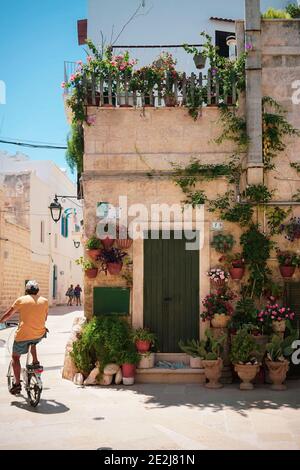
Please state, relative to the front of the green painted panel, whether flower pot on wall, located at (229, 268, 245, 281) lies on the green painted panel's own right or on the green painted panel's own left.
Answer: on the green painted panel's own left

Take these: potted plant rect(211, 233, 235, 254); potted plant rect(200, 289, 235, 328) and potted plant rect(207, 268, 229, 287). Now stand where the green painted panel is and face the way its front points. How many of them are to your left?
3

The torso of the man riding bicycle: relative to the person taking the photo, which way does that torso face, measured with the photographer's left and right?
facing away from the viewer and to the left of the viewer

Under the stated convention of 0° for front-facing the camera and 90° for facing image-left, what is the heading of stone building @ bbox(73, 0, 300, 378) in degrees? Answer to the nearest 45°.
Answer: approximately 0°

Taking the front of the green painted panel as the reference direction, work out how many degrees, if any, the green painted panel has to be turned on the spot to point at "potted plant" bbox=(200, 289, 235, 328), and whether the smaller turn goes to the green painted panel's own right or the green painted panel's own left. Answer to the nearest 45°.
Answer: approximately 90° to the green painted panel's own left

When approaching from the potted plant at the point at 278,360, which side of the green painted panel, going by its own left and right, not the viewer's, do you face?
left
